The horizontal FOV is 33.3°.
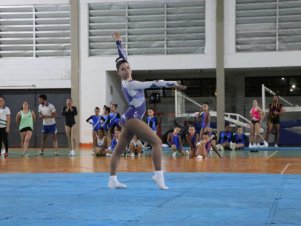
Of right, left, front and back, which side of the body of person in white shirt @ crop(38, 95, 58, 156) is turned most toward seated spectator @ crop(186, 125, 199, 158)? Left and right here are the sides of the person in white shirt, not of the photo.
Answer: left

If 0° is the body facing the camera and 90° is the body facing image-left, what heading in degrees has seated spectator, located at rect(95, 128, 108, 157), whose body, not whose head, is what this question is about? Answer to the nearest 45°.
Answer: approximately 0°

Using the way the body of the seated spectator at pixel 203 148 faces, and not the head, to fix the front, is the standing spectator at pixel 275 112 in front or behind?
behind

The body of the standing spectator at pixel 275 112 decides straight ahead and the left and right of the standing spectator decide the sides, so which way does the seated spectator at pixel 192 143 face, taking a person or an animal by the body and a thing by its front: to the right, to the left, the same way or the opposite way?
the same way

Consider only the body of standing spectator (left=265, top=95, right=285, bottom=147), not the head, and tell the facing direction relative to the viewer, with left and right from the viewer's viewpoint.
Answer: facing the viewer

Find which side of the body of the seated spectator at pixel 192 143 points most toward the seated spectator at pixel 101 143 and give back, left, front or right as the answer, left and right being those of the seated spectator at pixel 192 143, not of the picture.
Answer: right

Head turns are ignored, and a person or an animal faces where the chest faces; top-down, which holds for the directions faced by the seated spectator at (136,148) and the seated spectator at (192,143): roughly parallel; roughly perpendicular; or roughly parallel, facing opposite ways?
roughly parallel

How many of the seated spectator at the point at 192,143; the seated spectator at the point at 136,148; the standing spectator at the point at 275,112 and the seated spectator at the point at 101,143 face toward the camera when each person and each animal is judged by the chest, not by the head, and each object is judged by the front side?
4

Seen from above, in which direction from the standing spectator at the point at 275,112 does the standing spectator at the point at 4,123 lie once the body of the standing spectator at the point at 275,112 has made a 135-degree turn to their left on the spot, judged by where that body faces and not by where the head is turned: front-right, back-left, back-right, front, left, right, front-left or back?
back

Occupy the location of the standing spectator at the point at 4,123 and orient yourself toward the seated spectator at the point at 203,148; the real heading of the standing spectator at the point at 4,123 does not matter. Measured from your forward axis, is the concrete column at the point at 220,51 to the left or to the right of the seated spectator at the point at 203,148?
left

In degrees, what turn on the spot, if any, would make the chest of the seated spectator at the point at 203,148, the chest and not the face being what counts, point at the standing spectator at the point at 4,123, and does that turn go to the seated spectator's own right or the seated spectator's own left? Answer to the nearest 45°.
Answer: approximately 45° to the seated spectator's own right

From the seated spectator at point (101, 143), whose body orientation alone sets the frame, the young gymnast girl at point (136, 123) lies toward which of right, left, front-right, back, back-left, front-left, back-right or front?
front

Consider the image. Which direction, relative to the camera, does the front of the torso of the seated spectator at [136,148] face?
toward the camera

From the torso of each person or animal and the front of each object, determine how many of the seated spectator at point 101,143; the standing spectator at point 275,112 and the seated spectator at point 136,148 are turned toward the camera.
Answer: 3

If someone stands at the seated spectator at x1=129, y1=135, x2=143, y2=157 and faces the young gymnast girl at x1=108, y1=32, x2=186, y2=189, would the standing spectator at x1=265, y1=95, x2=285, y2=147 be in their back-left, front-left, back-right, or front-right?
back-left

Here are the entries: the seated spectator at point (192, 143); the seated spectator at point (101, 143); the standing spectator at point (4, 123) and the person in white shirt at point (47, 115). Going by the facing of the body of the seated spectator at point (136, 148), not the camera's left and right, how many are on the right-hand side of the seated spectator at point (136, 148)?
3
